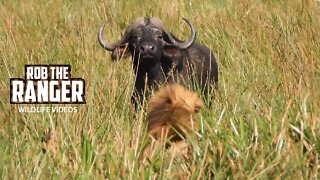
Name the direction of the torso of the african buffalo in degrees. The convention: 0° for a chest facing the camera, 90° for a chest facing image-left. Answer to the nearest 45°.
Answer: approximately 45°
